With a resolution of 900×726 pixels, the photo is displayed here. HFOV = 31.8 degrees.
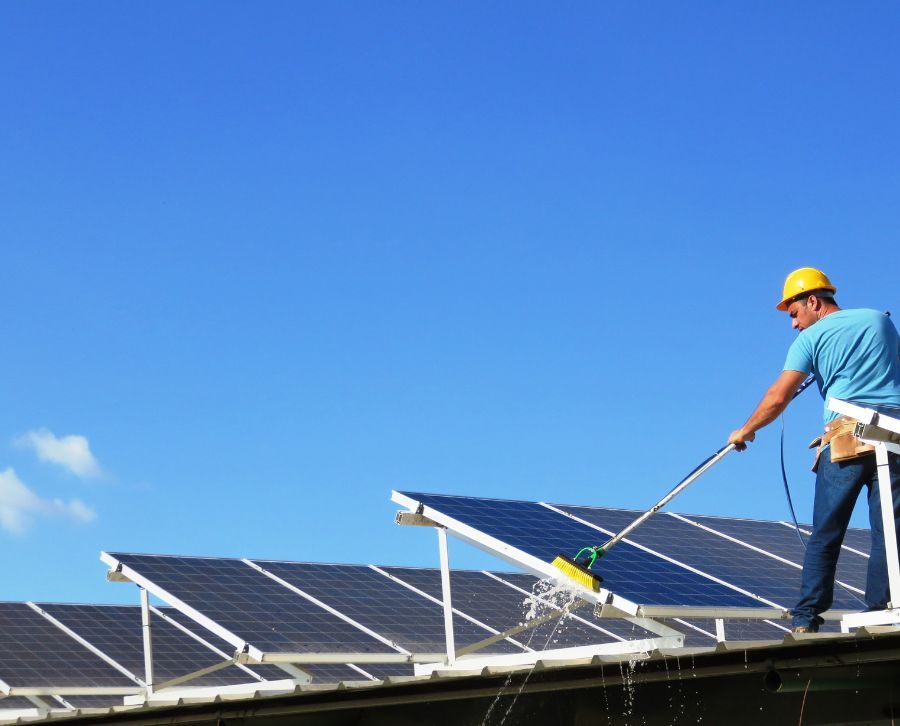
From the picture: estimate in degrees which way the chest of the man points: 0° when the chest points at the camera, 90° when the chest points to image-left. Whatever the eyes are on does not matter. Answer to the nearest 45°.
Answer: approximately 135°

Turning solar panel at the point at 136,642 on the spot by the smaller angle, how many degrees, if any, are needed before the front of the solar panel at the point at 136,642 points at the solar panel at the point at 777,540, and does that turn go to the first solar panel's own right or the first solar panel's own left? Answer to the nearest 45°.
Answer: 0° — it already faces it

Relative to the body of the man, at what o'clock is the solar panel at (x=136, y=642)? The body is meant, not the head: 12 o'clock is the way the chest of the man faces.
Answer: The solar panel is roughly at 12 o'clock from the man.

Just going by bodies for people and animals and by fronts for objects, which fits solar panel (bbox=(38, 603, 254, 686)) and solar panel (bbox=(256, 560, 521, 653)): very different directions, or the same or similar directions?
same or similar directions

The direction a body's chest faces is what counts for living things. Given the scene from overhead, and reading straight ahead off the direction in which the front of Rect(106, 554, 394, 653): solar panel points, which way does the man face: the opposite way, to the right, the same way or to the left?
the opposite way

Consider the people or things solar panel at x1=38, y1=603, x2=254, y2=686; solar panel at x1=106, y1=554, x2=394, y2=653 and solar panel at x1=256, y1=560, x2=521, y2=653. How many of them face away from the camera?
0

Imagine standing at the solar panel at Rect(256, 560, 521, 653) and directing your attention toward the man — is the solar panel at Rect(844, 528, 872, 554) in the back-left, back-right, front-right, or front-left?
front-left

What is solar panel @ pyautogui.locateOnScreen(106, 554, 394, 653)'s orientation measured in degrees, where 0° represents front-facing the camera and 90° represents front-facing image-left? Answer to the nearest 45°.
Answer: approximately 315°

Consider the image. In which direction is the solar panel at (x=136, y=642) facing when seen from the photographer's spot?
facing the viewer and to the right of the viewer

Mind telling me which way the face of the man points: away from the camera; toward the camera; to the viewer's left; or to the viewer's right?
to the viewer's left

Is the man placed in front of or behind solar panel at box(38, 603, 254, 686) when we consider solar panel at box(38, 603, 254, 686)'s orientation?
in front

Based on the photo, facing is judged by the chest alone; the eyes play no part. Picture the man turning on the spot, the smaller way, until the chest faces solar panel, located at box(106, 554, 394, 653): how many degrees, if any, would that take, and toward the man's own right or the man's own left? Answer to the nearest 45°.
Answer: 0° — they already face it
